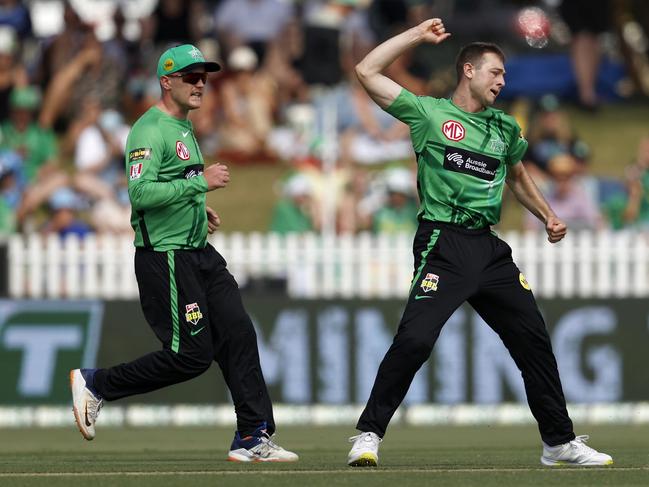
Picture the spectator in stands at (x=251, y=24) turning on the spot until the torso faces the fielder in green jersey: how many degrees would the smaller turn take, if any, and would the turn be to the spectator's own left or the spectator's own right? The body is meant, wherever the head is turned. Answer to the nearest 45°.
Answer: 0° — they already face them

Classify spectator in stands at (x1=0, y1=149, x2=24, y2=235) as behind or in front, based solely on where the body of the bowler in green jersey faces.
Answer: behind

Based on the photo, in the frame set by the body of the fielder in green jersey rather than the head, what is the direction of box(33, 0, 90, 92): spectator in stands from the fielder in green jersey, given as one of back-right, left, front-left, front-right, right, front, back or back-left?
back-left

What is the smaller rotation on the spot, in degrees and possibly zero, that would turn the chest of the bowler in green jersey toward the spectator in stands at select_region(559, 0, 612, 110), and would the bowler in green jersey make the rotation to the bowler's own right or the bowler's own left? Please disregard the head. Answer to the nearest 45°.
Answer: approximately 135° to the bowler's own left

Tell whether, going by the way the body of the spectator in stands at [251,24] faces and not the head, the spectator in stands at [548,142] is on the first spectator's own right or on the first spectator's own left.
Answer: on the first spectator's own left

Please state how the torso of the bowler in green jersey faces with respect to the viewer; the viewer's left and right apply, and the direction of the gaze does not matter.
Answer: facing the viewer and to the right of the viewer

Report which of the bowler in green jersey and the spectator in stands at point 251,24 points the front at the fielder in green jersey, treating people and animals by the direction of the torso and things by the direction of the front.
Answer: the spectator in stands

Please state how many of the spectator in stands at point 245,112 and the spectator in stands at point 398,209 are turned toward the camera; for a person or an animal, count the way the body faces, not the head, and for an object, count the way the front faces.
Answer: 2

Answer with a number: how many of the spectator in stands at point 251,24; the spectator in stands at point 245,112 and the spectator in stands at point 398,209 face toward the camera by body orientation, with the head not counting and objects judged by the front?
3
